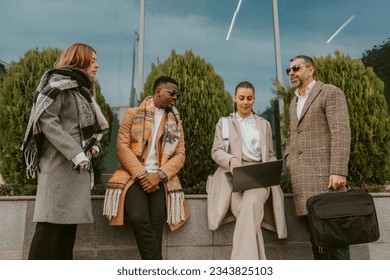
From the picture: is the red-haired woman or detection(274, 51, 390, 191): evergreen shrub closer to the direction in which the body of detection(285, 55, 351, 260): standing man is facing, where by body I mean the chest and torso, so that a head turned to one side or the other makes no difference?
the red-haired woman

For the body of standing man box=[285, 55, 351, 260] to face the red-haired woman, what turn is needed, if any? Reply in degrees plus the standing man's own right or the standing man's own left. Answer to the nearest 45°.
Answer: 0° — they already face them

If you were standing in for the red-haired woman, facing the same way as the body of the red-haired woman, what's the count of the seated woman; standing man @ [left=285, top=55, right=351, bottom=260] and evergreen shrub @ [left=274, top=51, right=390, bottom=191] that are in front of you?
3

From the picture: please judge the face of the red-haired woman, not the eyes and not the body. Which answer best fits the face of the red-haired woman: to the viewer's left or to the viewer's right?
to the viewer's right

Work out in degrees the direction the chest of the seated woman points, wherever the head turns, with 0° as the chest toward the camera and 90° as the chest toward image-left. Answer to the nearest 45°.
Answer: approximately 0°

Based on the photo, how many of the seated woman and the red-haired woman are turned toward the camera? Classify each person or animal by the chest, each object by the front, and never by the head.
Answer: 1

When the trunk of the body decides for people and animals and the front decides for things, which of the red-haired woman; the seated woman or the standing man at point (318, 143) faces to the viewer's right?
the red-haired woman

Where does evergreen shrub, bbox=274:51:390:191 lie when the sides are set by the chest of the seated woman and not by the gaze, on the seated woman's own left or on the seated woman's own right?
on the seated woman's own left

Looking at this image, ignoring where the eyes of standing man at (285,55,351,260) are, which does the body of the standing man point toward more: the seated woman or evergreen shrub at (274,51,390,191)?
the seated woman

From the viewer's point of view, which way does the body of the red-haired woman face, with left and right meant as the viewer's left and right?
facing to the right of the viewer
